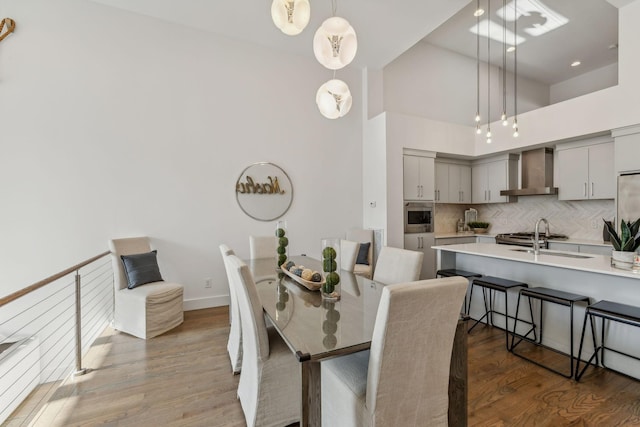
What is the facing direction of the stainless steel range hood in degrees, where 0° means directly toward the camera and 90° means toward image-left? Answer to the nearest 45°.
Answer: approximately 45°

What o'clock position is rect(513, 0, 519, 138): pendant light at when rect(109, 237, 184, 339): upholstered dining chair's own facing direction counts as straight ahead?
The pendant light is roughly at 11 o'clock from the upholstered dining chair.

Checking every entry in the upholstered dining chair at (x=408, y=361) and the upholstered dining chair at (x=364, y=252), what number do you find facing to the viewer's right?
0

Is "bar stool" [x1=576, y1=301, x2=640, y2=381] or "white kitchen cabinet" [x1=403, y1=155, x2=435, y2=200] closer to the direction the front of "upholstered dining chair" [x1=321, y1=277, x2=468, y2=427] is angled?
the white kitchen cabinet

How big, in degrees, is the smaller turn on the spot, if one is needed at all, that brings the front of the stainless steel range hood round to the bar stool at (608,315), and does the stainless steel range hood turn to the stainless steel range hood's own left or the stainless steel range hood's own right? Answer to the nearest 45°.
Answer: approximately 45° to the stainless steel range hood's own left

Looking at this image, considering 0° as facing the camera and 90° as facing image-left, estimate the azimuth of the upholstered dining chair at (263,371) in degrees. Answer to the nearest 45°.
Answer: approximately 225°

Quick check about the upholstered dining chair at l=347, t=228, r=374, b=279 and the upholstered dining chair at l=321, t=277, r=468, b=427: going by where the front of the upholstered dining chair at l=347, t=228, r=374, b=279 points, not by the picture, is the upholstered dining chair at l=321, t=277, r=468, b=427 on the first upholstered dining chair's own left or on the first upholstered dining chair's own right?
on the first upholstered dining chair's own left

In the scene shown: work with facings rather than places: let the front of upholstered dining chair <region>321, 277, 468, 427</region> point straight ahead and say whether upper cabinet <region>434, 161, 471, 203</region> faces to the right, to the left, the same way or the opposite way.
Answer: the opposite way

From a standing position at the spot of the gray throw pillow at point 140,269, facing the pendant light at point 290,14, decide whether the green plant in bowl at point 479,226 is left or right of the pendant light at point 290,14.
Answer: left

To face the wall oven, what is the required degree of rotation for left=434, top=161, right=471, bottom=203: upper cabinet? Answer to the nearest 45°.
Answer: approximately 90° to its right

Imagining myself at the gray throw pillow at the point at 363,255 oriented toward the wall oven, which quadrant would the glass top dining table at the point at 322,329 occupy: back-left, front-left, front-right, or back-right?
back-right

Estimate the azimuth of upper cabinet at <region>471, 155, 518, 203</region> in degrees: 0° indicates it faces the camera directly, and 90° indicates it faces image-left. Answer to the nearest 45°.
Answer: approximately 45°

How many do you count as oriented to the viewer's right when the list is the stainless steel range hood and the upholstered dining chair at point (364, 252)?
0
